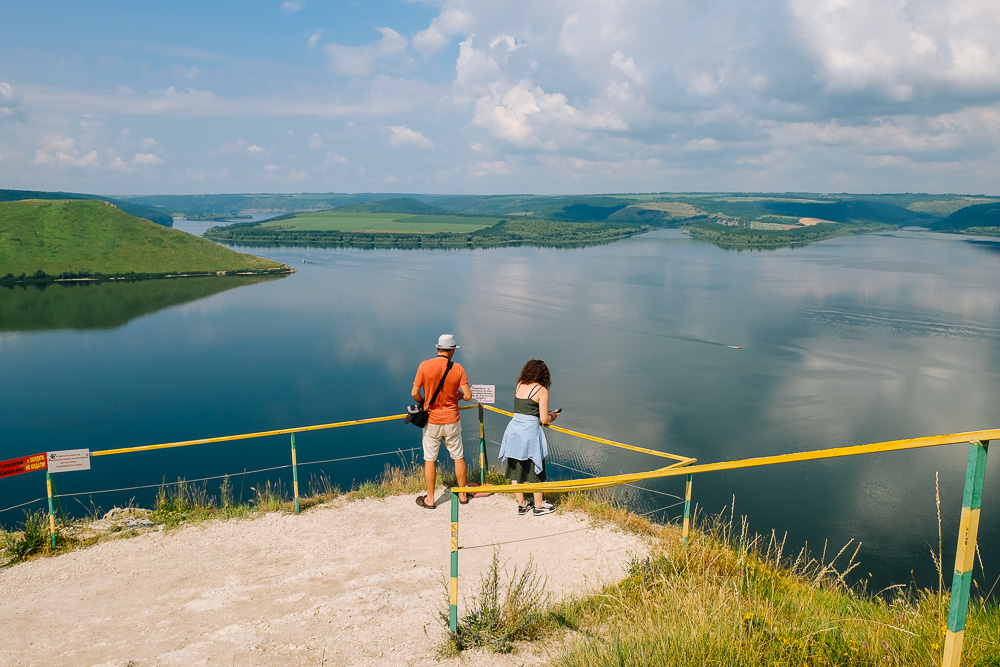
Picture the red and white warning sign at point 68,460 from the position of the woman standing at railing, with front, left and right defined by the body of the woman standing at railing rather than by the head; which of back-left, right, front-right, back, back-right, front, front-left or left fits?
back-left

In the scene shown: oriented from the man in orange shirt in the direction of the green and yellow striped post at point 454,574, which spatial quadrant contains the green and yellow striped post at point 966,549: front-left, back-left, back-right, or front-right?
front-left

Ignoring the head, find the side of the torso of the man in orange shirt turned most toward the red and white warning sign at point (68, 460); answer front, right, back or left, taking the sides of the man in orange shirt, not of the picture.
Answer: left

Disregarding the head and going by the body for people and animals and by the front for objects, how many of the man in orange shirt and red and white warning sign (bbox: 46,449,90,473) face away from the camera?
1

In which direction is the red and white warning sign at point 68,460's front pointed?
toward the camera

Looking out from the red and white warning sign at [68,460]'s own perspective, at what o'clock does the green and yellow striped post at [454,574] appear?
The green and yellow striped post is roughly at 11 o'clock from the red and white warning sign.

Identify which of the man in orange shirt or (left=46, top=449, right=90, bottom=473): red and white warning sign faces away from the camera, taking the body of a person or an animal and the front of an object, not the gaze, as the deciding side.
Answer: the man in orange shirt

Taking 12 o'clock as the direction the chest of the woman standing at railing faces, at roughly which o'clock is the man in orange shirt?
The man in orange shirt is roughly at 8 o'clock from the woman standing at railing.

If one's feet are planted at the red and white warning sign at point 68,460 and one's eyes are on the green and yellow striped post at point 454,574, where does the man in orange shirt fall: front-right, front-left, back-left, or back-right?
front-left

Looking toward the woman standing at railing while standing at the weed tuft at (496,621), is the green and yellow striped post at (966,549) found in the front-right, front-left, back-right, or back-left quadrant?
back-right

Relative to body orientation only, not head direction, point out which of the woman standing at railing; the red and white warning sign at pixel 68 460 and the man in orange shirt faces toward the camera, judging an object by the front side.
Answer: the red and white warning sign

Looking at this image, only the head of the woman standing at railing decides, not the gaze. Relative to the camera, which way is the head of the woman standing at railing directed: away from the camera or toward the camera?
away from the camera

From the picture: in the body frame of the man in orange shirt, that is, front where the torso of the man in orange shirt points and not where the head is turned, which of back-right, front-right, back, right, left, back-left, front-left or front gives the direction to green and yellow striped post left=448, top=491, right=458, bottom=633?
back

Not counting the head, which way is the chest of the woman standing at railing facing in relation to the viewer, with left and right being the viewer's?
facing away from the viewer and to the right of the viewer

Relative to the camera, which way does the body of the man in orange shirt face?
away from the camera
